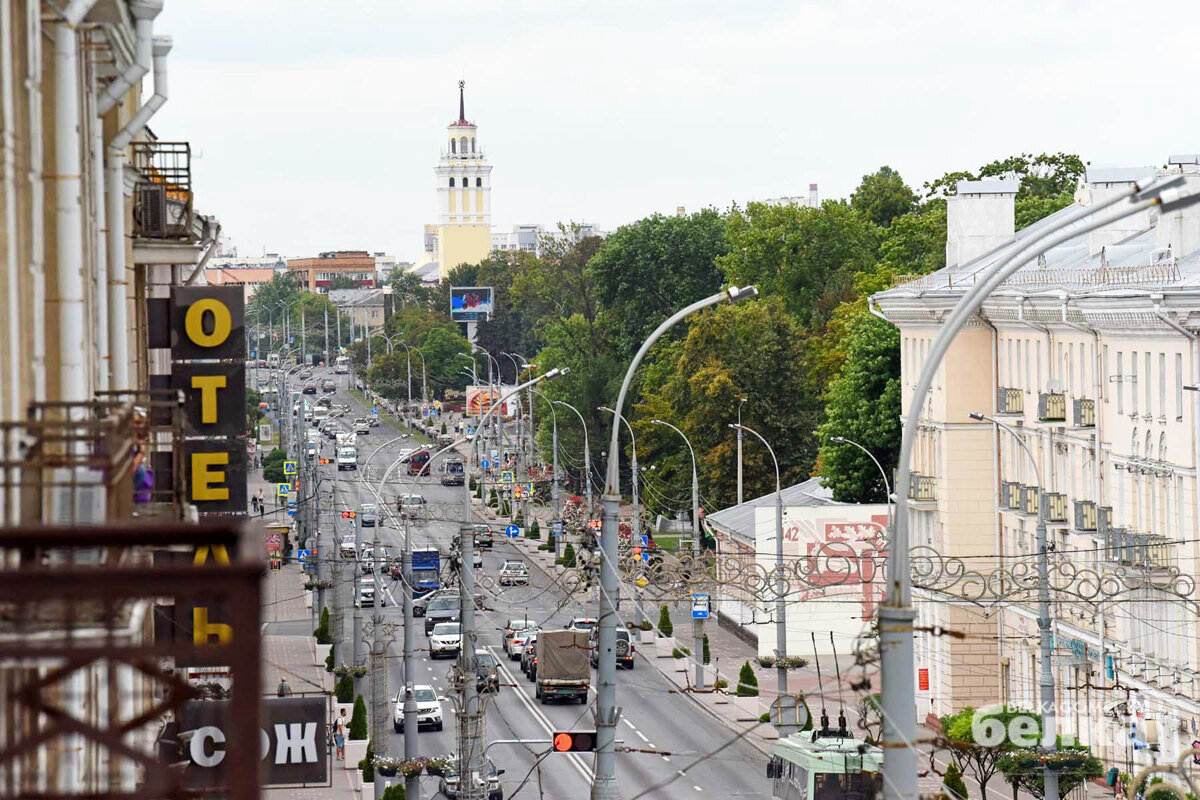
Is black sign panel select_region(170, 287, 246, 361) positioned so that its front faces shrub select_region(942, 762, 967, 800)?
no

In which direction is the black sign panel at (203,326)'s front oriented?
toward the camera

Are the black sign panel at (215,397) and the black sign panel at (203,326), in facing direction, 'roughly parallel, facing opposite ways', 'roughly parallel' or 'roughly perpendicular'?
roughly parallel

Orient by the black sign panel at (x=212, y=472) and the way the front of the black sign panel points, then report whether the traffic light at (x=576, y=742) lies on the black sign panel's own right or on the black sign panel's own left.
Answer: on the black sign panel's own left

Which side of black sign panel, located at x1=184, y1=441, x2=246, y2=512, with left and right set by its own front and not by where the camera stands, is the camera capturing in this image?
front

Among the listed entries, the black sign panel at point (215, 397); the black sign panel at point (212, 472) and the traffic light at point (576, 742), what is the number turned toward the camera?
3

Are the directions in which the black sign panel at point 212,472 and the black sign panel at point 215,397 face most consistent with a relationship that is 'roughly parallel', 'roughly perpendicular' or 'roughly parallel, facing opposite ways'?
roughly parallel

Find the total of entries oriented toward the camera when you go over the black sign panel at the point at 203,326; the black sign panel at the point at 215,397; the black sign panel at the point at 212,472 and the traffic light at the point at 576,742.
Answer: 4

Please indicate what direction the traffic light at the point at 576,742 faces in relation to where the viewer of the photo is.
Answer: facing the viewer
